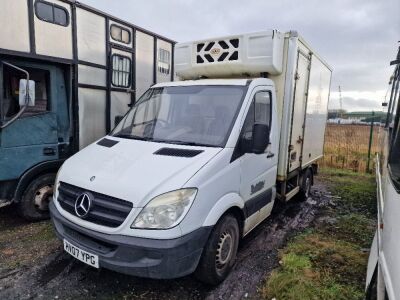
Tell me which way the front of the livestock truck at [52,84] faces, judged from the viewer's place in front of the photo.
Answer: facing the viewer and to the left of the viewer

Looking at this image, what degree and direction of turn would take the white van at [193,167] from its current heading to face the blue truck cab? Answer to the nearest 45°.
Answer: approximately 90° to its right

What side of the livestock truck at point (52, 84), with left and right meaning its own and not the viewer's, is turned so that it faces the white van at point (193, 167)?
left

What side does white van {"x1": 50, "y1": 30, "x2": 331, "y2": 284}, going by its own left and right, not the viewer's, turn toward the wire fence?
back

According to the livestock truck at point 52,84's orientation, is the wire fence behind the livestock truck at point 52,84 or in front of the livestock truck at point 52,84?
behind

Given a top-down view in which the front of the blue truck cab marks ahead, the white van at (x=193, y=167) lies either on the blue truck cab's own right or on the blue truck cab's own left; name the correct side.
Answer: on the blue truck cab's own left

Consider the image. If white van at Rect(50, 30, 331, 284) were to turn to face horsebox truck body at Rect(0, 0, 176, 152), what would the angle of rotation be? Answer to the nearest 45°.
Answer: approximately 90° to its right

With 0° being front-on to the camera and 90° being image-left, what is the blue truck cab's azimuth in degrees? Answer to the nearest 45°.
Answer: approximately 45°
